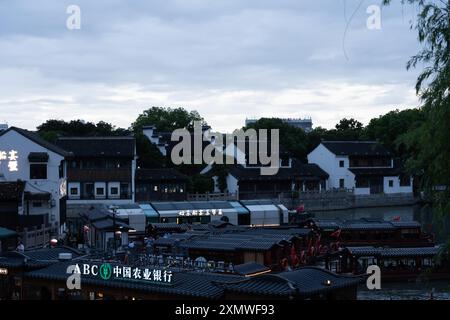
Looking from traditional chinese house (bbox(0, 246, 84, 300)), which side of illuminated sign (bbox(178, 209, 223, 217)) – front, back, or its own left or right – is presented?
front

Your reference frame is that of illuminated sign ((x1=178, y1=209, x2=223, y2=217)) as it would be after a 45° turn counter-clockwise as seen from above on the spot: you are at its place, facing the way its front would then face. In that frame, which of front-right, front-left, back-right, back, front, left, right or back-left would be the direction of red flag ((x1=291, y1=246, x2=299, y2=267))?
front-right

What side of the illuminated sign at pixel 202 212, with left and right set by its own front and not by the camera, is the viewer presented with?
front

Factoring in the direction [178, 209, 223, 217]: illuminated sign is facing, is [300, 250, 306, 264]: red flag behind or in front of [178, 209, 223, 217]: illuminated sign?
in front

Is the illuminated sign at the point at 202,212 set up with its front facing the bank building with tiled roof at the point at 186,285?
yes

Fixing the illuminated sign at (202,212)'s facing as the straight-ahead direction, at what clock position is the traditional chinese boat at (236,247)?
The traditional chinese boat is roughly at 12 o'clock from the illuminated sign.

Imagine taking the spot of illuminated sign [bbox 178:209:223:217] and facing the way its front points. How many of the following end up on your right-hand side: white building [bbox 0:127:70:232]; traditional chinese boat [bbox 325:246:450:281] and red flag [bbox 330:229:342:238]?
1

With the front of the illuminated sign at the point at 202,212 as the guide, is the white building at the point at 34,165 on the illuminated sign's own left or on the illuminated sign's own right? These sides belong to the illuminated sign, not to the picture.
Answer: on the illuminated sign's own right

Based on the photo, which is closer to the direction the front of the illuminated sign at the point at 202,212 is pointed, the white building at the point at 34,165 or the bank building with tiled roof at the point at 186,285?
the bank building with tiled roof

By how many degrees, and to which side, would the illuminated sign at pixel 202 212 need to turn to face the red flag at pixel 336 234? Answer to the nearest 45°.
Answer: approximately 45° to its left

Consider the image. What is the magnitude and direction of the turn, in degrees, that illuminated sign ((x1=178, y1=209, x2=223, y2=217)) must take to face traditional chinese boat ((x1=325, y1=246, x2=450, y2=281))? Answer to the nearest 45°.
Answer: approximately 45° to its left
